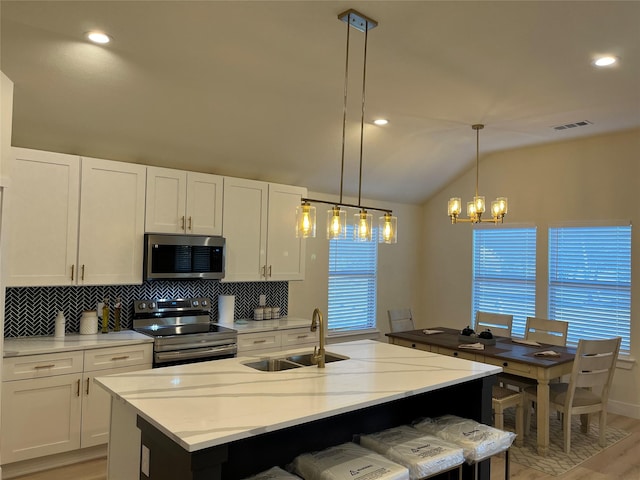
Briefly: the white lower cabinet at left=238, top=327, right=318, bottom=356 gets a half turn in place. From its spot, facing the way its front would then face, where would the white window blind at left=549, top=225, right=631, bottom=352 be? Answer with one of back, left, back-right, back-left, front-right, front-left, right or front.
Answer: back-right

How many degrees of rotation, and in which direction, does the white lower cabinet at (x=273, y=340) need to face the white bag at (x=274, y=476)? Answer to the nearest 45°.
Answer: approximately 45° to its right

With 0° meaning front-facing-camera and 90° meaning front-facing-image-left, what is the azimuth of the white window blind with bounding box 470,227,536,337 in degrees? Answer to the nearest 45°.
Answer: approximately 45°

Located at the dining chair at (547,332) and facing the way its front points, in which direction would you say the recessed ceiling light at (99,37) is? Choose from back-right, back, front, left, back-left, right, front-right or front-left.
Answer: front

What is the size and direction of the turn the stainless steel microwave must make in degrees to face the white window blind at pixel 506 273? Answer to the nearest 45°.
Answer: approximately 90° to its left

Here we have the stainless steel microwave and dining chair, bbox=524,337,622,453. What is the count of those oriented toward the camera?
1

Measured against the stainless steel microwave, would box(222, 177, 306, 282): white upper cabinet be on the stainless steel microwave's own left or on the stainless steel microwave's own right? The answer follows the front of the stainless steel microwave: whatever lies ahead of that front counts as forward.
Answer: on the stainless steel microwave's own left

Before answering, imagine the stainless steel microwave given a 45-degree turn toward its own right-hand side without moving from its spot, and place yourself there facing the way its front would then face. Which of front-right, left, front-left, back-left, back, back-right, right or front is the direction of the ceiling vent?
back-left

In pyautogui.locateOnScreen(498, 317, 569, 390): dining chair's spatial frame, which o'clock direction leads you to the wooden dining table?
The wooden dining table is roughly at 1 o'clock from the dining chair.

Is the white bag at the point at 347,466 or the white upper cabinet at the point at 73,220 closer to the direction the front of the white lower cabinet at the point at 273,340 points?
the white bag

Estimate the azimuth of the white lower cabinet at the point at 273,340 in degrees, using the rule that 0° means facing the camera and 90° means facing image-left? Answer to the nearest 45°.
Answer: approximately 315°

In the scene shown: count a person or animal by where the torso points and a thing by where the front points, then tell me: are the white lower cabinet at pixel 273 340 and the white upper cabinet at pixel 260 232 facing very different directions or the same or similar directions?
same or similar directions

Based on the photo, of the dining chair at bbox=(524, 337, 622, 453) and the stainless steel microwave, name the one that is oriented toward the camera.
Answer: the stainless steel microwave
